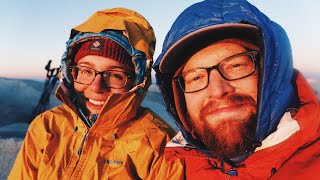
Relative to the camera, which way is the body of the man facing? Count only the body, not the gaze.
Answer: toward the camera
